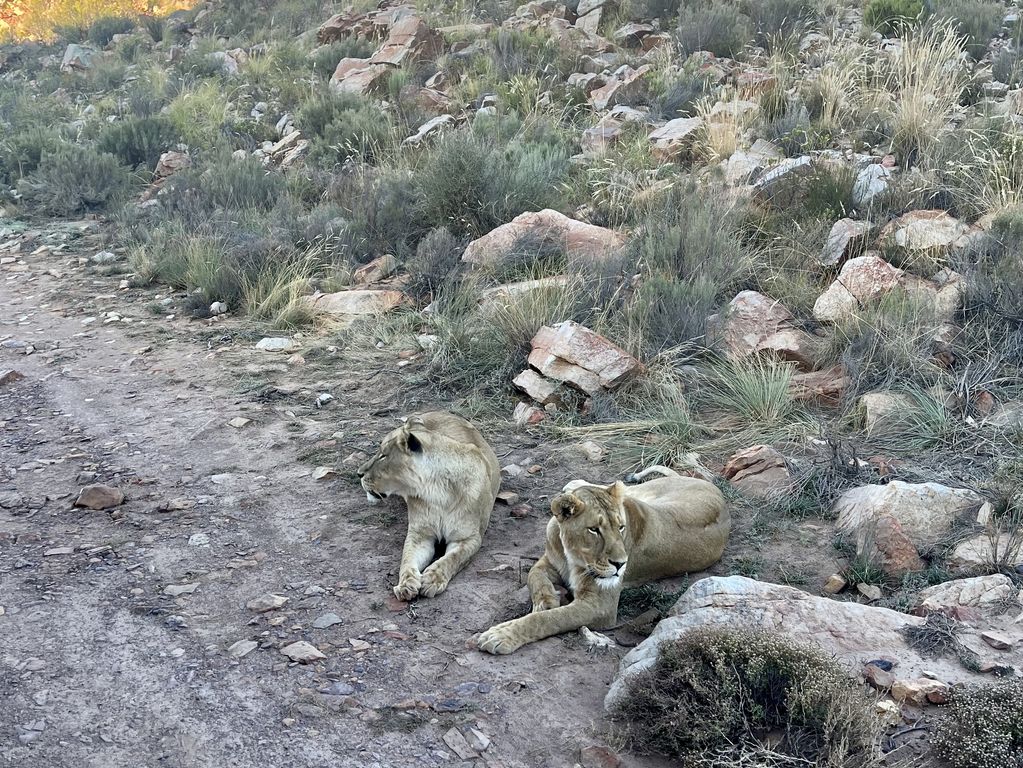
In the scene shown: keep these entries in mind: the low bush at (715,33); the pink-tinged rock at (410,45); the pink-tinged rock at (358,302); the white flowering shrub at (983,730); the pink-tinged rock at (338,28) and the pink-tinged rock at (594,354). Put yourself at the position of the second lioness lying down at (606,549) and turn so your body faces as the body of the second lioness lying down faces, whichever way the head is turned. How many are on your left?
1

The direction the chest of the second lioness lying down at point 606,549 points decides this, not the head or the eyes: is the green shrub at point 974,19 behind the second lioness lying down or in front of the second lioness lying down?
behind

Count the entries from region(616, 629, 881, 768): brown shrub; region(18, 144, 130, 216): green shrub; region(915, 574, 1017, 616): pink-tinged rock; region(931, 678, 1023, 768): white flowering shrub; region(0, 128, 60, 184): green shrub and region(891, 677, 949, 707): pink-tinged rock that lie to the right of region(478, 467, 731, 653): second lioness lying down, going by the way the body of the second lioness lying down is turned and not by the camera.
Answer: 2

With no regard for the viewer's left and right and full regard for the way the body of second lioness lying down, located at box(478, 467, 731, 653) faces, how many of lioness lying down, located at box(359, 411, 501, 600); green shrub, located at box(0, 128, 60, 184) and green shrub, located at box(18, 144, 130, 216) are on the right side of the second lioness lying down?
3

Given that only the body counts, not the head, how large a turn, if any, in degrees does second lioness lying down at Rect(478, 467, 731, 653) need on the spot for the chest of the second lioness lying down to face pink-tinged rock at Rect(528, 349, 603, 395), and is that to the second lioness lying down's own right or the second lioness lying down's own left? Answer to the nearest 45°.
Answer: approximately 135° to the second lioness lying down's own right

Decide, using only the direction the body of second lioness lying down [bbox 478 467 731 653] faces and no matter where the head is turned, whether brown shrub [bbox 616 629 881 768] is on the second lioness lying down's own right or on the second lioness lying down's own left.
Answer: on the second lioness lying down's own left

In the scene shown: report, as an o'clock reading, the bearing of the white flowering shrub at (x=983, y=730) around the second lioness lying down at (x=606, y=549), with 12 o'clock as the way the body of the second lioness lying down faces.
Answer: The white flowering shrub is roughly at 9 o'clock from the second lioness lying down.

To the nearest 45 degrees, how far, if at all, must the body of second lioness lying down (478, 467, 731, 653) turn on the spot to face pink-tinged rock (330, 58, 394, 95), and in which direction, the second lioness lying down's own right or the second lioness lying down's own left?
approximately 135° to the second lioness lying down's own right

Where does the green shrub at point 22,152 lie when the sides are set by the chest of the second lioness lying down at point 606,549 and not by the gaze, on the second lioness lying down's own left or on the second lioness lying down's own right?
on the second lioness lying down's own right

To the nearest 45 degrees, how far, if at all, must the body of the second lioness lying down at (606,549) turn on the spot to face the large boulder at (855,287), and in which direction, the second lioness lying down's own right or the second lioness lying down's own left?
approximately 180°

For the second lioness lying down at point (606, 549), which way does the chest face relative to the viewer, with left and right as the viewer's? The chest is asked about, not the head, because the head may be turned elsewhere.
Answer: facing the viewer and to the left of the viewer

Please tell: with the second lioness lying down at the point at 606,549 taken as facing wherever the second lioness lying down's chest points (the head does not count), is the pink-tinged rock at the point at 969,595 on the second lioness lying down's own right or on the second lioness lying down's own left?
on the second lioness lying down's own left

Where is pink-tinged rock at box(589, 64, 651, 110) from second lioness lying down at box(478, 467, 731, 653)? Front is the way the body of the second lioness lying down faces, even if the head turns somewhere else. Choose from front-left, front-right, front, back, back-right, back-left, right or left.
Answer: back-right

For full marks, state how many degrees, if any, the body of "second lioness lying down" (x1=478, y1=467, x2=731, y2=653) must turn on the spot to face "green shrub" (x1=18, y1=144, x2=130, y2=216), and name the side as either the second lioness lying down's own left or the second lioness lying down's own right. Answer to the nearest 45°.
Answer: approximately 90° to the second lioness lying down's own right
